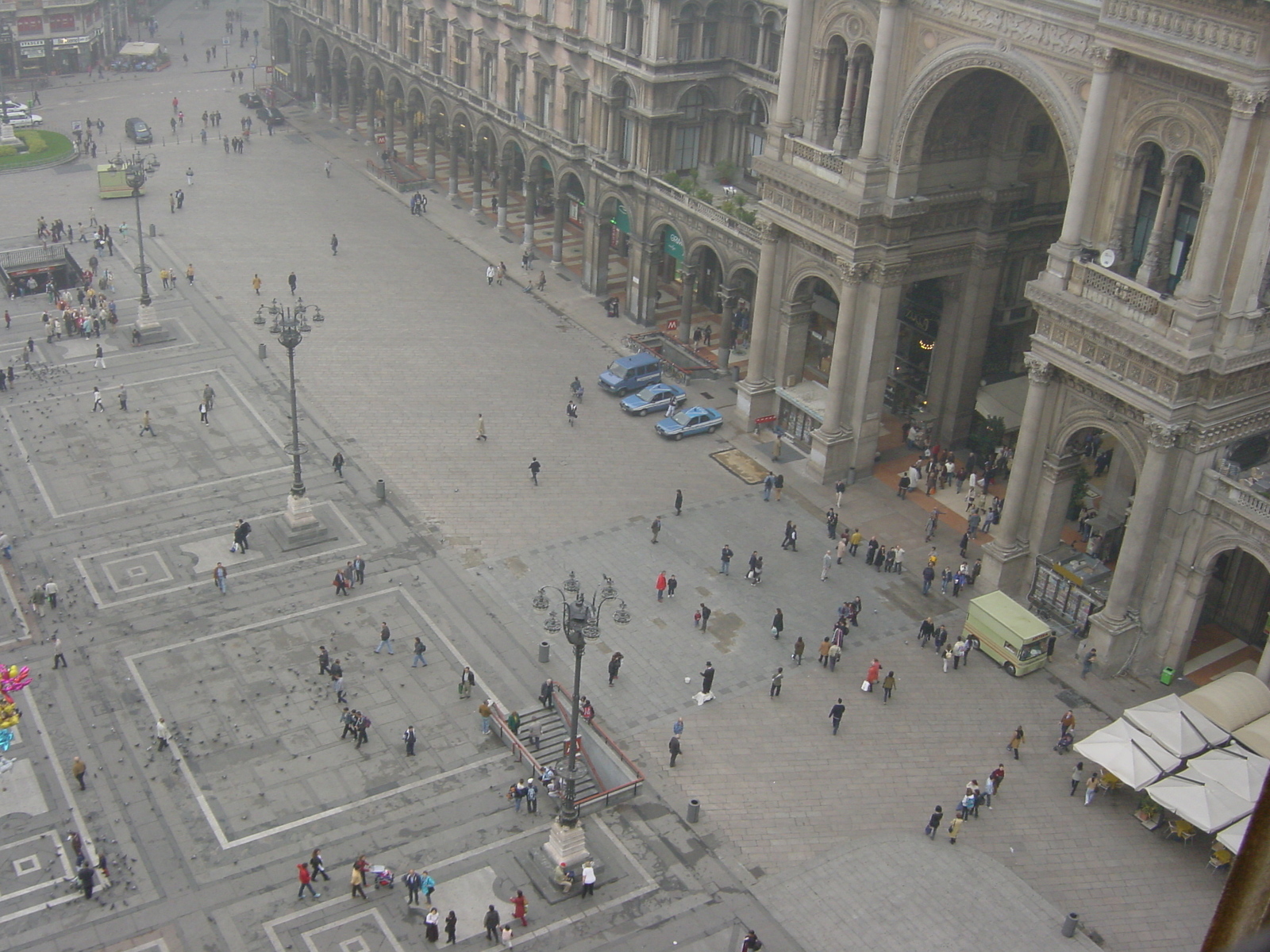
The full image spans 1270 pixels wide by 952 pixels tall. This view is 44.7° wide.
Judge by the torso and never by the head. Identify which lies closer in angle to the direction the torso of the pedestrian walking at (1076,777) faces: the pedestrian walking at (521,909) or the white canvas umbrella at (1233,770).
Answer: the pedestrian walking

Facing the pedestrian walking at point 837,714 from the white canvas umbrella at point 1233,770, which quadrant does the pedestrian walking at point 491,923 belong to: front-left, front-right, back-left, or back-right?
front-left

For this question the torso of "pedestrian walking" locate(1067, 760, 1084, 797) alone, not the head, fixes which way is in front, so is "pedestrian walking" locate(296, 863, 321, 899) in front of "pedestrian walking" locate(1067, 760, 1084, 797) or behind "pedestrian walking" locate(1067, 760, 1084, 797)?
in front

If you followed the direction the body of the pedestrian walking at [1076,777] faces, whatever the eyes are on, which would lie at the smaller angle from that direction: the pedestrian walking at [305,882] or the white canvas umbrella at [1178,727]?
the pedestrian walking

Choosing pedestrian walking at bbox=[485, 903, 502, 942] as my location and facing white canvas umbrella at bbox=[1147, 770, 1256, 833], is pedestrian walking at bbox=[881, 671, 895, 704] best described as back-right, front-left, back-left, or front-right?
front-left

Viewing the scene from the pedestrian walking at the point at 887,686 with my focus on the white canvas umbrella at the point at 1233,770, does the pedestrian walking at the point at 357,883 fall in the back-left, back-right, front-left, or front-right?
back-right

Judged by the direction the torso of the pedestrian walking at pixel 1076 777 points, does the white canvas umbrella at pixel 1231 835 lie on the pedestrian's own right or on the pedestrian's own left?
on the pedestrian's own left

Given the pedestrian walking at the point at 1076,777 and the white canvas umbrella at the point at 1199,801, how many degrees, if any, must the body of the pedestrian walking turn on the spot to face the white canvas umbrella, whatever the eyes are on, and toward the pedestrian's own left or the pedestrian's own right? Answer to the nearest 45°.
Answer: approximately 90° to the pedestrian's own left

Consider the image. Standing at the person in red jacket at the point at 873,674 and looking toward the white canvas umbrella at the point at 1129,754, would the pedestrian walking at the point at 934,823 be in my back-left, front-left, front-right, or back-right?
front-right

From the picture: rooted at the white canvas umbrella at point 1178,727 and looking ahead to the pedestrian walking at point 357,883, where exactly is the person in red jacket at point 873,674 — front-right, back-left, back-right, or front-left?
front-right
